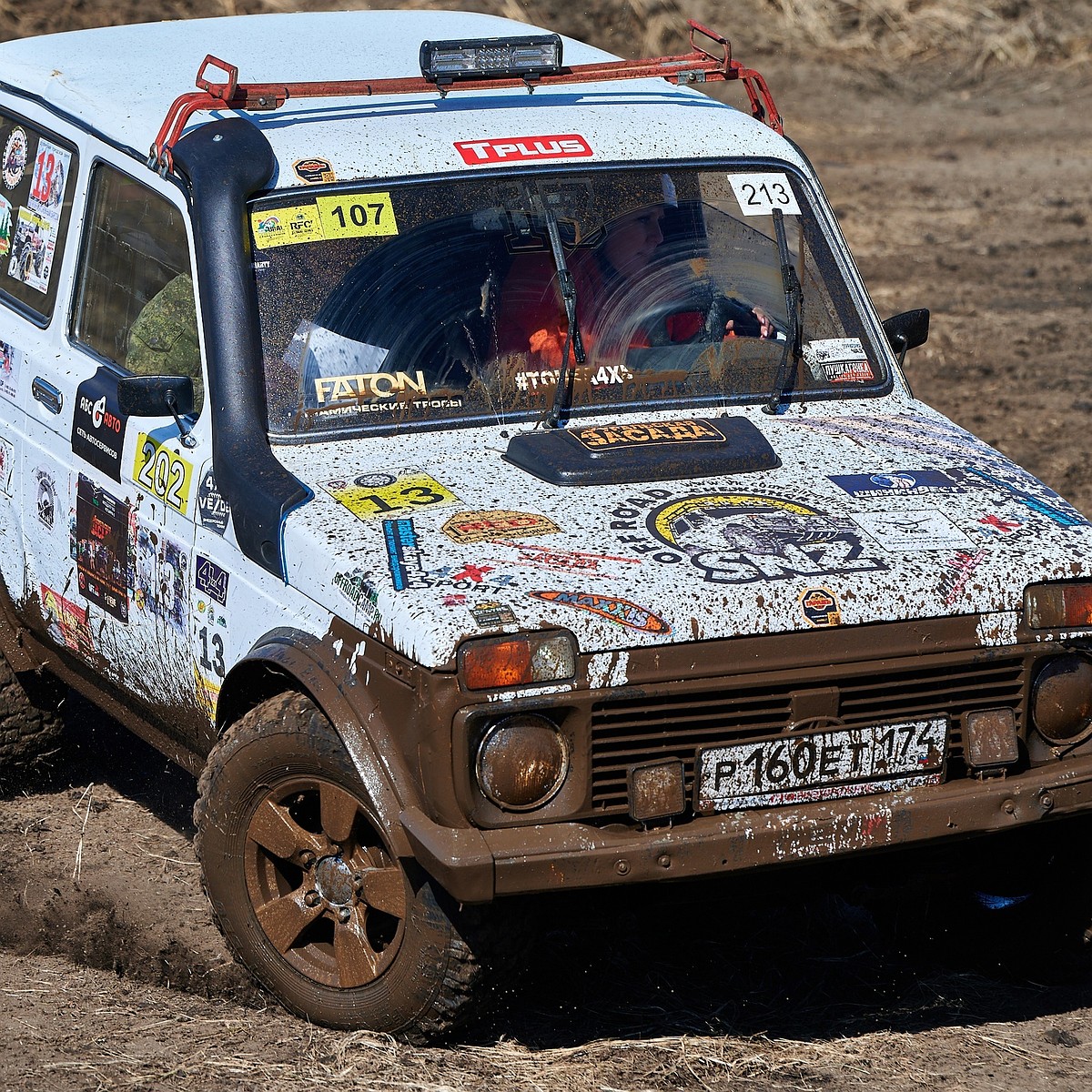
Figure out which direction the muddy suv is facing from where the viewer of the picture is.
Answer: facing the viewer and to the right of the viewer
